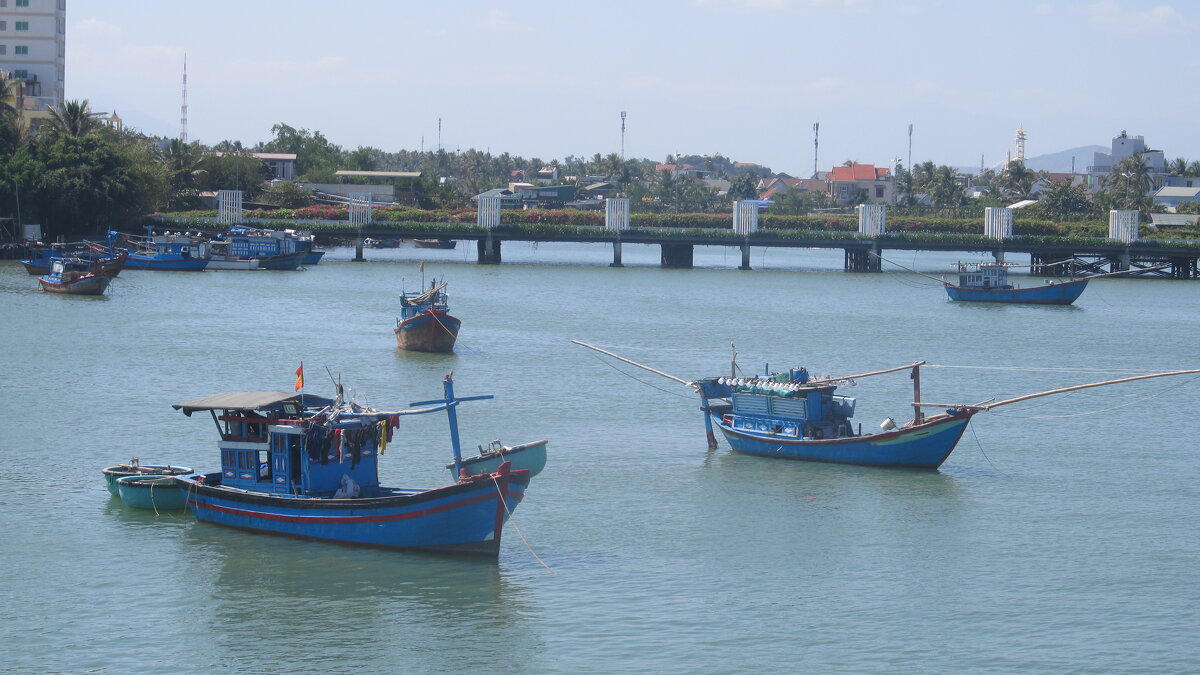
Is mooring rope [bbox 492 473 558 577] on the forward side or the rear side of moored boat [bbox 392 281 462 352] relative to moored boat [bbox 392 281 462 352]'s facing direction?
on the forward side

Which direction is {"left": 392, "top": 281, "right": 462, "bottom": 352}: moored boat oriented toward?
toward the camera

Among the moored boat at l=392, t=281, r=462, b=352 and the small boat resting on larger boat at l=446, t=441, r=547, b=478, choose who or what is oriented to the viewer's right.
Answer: the small boat resting on larger boat at l=446, t=441, r=547, b=478

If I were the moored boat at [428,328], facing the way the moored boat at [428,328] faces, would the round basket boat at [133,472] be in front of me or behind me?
in front

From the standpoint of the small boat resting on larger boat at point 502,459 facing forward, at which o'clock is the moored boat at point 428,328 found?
the moored boat at point 428,328 is roughly at 9 o'clock from the small boat resting on larger boat at point 502,459.

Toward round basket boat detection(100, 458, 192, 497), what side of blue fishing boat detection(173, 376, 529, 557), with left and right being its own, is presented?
back

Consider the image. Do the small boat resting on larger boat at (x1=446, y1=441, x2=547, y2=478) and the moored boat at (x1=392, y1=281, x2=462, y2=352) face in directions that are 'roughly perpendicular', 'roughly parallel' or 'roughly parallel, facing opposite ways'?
roughly perpendicular

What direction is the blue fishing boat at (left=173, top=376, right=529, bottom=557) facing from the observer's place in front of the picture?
facing the viewer and to the right of the viewer

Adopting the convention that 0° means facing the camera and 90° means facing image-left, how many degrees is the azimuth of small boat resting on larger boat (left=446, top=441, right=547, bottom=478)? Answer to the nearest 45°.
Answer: approximately 270°

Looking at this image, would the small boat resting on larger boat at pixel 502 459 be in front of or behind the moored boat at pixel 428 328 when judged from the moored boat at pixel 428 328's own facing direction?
in front

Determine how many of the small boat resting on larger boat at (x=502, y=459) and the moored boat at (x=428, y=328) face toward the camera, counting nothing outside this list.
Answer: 1
